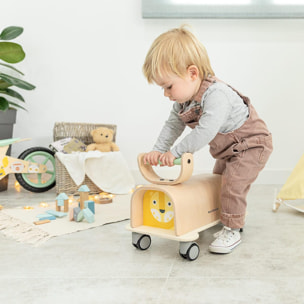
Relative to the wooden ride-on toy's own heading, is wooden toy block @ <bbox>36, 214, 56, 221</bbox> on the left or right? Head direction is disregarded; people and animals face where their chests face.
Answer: on its right

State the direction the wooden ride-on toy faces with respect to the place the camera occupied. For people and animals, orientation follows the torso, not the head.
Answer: facing the viewer and to the left of the viewer

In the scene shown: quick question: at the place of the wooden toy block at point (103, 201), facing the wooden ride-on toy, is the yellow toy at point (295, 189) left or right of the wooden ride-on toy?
left

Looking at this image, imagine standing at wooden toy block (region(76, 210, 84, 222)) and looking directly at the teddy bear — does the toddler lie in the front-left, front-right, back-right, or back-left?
back-right

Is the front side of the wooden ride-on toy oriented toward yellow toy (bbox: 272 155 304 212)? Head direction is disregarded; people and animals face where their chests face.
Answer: no

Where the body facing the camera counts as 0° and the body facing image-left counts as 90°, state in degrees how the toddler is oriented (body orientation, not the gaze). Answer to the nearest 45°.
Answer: approximately 90°

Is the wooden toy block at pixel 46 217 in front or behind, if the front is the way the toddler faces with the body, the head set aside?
in front

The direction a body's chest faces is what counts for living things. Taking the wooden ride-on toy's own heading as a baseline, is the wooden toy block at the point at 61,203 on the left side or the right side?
on its right

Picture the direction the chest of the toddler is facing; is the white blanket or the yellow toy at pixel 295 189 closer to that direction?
the white blanket

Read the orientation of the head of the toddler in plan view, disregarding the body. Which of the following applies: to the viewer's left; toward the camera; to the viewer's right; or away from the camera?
to the viewer's left
